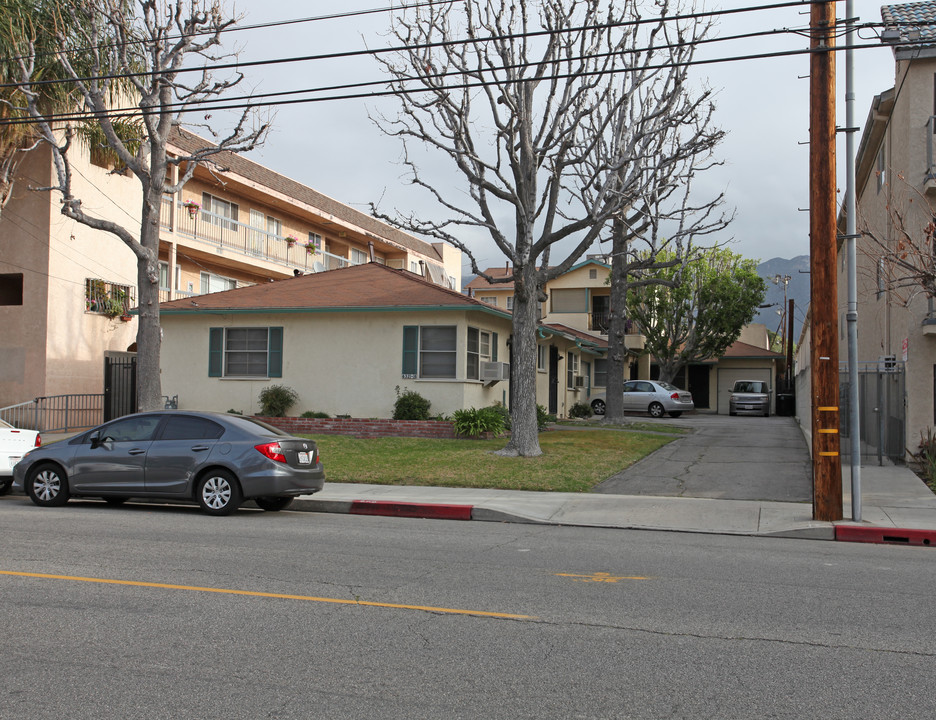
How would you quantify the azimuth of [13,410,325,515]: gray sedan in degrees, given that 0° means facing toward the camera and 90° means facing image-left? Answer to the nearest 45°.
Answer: approximately 135°

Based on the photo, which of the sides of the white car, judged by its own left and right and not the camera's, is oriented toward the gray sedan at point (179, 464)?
back

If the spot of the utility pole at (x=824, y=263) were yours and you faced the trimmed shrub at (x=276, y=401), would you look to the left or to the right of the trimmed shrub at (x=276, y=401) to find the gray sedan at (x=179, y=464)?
left

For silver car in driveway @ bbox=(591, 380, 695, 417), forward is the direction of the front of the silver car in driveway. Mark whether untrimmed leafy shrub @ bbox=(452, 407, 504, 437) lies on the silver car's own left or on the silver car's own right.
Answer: on the silver car's own left

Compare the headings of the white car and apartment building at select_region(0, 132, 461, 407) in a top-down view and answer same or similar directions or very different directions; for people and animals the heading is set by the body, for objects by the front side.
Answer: very different directions

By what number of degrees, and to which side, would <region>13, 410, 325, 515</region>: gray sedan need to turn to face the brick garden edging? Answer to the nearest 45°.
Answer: approximately 90° to its right

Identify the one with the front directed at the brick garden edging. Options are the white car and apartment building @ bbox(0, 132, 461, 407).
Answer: the apartment building

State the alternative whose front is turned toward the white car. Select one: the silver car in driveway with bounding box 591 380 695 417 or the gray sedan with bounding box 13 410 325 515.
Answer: the gray sedan

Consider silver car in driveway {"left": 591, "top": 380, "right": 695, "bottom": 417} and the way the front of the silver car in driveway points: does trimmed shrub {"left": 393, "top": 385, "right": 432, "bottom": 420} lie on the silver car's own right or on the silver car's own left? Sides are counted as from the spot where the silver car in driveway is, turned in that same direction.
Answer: on the silver car's own left

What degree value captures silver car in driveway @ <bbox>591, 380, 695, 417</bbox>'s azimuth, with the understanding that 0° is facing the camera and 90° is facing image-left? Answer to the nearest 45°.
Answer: approximately 135°
